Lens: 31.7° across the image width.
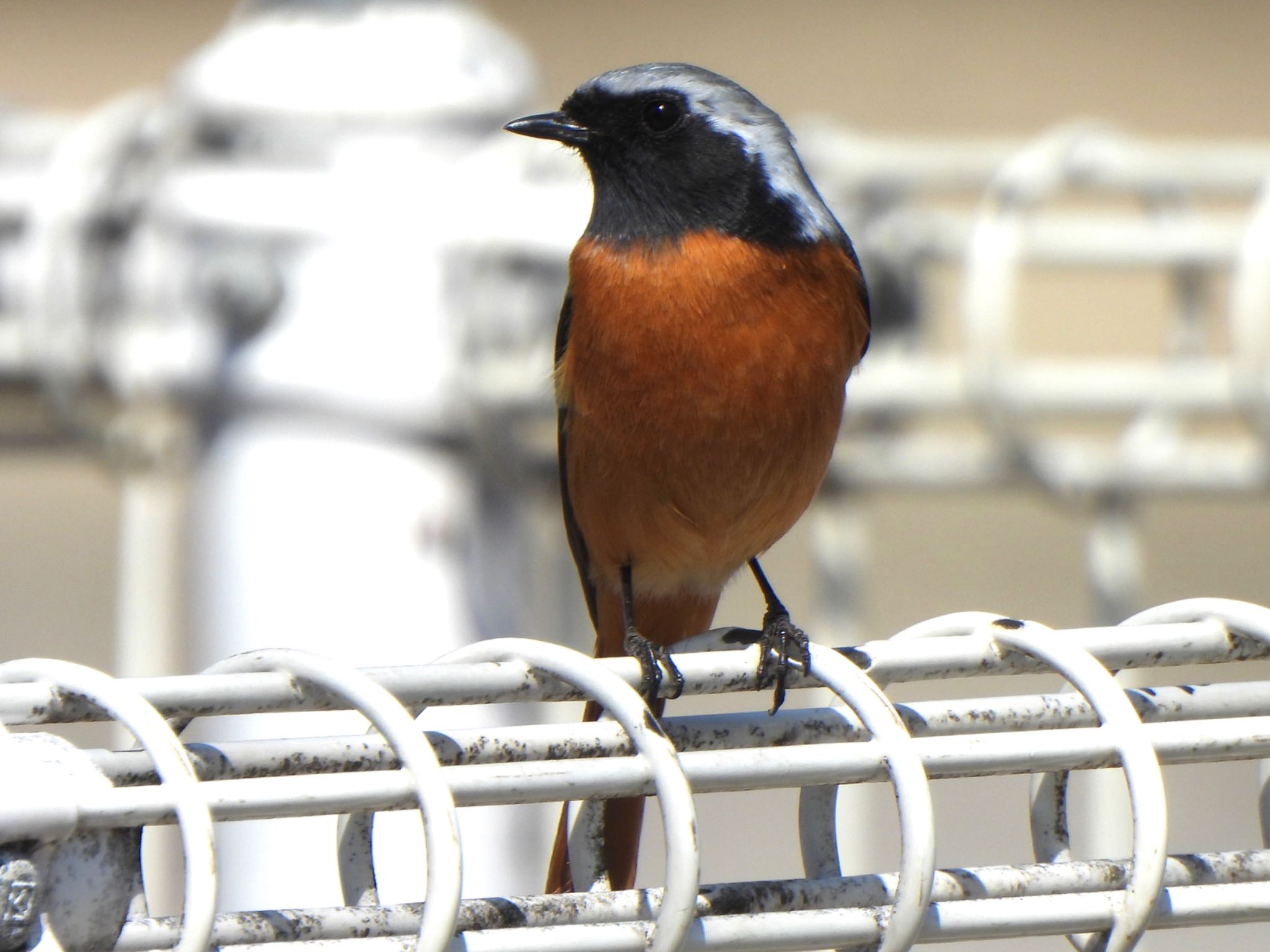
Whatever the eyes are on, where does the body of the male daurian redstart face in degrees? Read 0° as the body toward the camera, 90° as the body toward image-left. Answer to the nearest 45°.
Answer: approximately 0°
